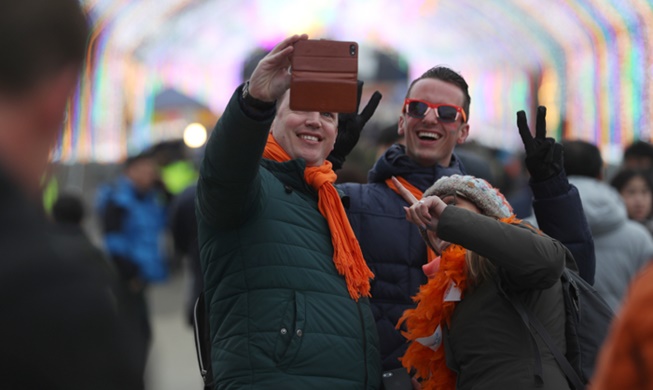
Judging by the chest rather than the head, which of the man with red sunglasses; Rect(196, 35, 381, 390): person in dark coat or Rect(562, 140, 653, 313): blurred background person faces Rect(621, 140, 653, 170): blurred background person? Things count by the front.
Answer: Rect(562, 140, 653, 313): blurred background person

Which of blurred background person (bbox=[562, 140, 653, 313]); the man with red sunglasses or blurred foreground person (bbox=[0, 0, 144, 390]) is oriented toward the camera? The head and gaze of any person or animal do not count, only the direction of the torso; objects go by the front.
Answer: the man with red sunglasses

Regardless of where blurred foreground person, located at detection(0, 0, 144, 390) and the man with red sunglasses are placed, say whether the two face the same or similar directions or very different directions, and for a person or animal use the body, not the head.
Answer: very different directions

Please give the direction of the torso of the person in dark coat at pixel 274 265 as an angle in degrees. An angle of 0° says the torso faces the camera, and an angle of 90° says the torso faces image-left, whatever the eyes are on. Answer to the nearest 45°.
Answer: approximately 315°

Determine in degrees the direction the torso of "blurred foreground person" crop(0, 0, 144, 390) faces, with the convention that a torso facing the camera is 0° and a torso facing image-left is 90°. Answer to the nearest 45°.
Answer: approximately 225°

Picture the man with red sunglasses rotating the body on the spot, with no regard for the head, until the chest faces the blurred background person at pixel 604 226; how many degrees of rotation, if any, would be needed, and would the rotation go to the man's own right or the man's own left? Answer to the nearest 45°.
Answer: approximately 135° to the man's own left

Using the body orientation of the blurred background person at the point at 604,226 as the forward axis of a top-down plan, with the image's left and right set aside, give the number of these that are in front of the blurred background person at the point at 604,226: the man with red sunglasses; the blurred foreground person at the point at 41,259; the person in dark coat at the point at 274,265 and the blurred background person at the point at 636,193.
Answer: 1

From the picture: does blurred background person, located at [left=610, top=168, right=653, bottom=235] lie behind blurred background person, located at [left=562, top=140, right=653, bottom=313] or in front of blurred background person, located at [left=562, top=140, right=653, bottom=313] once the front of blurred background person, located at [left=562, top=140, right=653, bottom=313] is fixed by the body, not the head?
in front

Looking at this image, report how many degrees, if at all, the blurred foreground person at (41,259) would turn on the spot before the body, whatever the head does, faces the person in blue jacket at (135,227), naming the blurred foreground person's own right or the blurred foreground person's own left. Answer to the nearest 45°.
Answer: approximately 45° to the blurred foreground person's own left

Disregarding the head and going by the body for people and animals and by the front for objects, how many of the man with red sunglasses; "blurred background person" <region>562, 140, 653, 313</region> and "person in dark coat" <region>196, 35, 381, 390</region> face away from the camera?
1

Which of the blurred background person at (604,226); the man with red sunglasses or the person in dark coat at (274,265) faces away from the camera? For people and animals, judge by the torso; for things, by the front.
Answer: the blurred background person

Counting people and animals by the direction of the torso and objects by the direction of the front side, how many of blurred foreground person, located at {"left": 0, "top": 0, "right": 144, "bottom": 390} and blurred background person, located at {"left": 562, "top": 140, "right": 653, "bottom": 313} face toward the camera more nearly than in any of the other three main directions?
0
